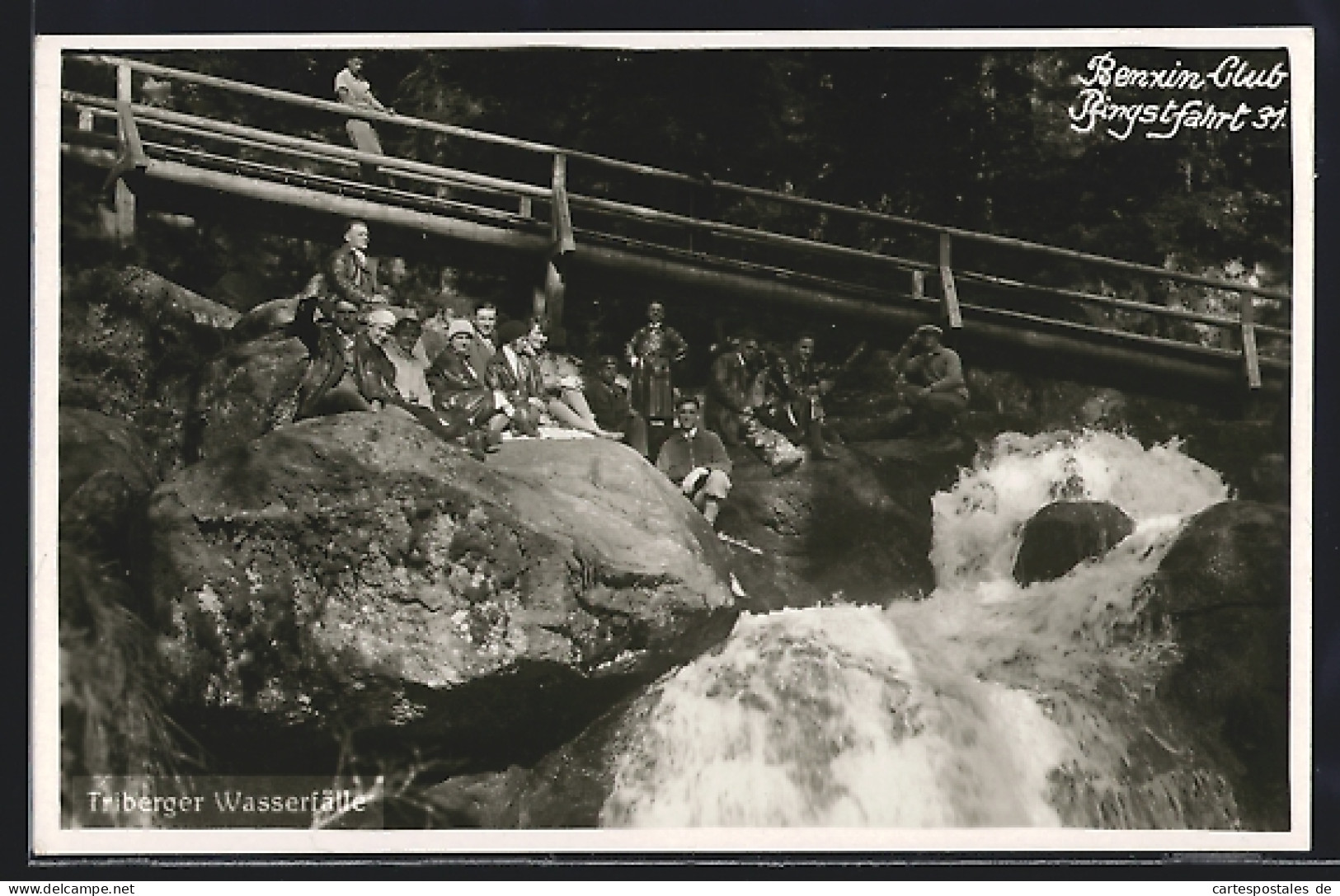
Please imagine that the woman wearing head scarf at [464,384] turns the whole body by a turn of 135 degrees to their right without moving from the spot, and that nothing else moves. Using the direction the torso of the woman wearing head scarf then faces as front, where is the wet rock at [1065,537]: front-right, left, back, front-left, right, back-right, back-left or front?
back

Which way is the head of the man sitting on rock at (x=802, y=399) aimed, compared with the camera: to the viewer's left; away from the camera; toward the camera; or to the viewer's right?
toward the camera

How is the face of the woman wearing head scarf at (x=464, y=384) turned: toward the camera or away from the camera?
toward the camera

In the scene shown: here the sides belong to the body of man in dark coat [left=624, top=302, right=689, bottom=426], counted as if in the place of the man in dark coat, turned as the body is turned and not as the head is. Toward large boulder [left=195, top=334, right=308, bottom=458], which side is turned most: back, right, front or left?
right

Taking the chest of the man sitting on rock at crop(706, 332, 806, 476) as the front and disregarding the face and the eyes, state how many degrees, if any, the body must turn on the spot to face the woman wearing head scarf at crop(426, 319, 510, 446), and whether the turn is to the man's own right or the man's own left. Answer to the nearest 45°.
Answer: approximately 135° to the man's own right

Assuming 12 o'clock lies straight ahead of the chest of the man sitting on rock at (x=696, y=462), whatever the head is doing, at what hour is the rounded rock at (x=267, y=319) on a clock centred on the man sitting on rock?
The rounded rock is roughly at 3 o'clock from the man sitting on rock.

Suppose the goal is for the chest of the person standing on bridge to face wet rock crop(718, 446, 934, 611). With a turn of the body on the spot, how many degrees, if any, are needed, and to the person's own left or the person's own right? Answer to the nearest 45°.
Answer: approximately 45° to the person's own left

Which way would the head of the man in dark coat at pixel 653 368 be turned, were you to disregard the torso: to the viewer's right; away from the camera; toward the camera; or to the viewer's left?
toward the camera

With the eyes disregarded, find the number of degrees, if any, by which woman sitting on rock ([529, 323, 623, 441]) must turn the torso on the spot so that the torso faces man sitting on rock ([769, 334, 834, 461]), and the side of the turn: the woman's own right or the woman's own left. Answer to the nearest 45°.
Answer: approximately 45° to the woman's own left

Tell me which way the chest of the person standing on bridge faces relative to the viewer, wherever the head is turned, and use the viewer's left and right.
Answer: facing the viewer and to the right of the viewer

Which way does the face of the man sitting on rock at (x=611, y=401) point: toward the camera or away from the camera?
toward the camera

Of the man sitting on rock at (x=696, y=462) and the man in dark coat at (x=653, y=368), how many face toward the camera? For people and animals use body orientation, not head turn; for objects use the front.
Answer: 2
